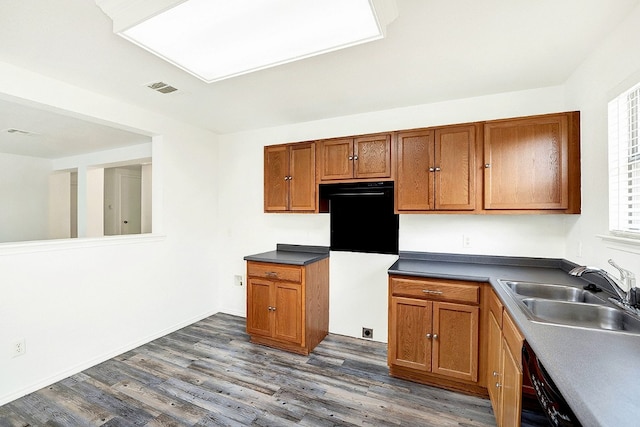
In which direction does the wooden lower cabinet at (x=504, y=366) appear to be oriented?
to the viewer's left

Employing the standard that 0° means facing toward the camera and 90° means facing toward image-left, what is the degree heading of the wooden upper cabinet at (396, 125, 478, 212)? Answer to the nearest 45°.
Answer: approximately 0°

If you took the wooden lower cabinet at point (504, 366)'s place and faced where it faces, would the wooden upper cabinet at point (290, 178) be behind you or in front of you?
in front

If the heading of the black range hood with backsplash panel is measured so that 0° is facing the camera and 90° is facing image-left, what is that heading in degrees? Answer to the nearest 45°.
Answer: approximately 0°

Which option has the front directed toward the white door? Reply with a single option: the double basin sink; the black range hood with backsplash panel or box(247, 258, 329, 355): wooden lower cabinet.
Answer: the double basin sink

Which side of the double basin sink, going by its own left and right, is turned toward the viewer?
left

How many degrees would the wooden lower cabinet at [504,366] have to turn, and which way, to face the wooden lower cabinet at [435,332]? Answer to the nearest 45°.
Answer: approximately 45° to its right

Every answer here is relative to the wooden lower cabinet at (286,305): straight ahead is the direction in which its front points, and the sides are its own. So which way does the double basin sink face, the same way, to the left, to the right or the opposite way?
to the right
